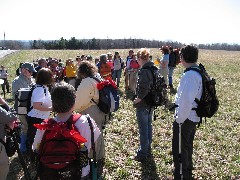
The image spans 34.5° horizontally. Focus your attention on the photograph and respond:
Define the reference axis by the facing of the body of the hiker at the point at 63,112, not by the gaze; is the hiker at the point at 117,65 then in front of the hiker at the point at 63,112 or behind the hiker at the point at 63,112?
in front

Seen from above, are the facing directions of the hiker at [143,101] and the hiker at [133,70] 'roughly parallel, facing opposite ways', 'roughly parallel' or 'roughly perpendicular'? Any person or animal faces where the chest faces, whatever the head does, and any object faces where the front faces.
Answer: roughly perpendicular

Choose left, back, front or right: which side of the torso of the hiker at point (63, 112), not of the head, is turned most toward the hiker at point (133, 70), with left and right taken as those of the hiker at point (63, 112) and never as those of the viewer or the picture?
front

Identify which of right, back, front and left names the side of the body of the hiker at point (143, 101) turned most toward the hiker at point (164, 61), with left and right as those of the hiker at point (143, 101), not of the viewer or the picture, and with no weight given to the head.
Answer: right

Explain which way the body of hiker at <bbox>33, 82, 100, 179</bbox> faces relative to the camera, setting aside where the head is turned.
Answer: away from the camera

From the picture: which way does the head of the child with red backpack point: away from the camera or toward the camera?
away from the camera

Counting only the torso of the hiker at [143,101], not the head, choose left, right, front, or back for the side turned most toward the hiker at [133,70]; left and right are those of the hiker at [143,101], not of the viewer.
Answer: right

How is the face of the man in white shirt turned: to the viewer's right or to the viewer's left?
to the viewer's left

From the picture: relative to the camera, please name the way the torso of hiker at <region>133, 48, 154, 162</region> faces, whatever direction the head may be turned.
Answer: to the viewer's left

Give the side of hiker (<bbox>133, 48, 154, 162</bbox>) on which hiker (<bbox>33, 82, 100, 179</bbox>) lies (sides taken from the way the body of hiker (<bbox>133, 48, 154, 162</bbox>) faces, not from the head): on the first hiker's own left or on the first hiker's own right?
on the first hiker's own left

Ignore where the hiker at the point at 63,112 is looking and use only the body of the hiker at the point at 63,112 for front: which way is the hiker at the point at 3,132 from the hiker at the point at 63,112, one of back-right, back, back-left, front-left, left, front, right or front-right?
front-left

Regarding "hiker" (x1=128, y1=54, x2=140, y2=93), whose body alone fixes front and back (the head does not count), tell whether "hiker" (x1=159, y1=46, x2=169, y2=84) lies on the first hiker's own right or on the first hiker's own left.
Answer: on the first hiker's own left
